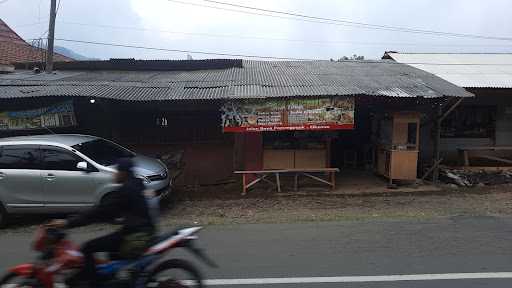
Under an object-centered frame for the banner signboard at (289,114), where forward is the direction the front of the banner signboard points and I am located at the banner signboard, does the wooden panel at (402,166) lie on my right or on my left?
on my left

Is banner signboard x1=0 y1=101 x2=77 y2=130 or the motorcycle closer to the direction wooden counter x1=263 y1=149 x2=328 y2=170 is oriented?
the motorcycle

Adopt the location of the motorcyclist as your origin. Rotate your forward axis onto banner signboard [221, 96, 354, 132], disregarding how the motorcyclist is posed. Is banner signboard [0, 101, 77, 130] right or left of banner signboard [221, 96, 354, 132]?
left

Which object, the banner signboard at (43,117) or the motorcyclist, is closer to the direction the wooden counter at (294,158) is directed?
the motorcyclist

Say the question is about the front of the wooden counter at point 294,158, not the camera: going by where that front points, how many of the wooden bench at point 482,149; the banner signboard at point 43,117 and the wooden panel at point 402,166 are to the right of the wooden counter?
1
